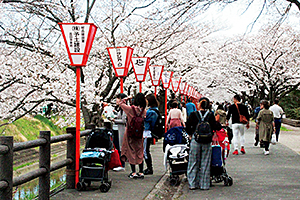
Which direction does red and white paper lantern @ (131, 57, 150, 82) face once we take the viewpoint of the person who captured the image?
facing the viewer

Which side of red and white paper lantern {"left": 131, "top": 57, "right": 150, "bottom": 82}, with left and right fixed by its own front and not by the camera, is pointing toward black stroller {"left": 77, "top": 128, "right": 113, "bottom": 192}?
front

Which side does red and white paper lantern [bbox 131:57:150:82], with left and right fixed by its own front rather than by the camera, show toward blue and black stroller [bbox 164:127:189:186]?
front

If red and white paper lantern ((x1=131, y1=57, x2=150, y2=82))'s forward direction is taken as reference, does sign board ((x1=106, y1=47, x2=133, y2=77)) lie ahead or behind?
ahead

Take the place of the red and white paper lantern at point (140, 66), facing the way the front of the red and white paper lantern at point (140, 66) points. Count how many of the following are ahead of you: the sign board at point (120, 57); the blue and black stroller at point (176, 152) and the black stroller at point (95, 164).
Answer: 3

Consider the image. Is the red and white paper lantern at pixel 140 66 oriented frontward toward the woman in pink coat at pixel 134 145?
yes

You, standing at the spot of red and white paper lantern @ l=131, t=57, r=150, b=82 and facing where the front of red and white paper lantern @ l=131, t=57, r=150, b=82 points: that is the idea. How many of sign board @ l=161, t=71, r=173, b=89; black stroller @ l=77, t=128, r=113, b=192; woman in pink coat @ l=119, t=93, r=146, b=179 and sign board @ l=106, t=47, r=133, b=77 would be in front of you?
3

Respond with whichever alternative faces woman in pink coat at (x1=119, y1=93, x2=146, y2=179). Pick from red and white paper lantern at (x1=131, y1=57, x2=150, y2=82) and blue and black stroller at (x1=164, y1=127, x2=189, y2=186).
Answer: the red and white paper lantern
